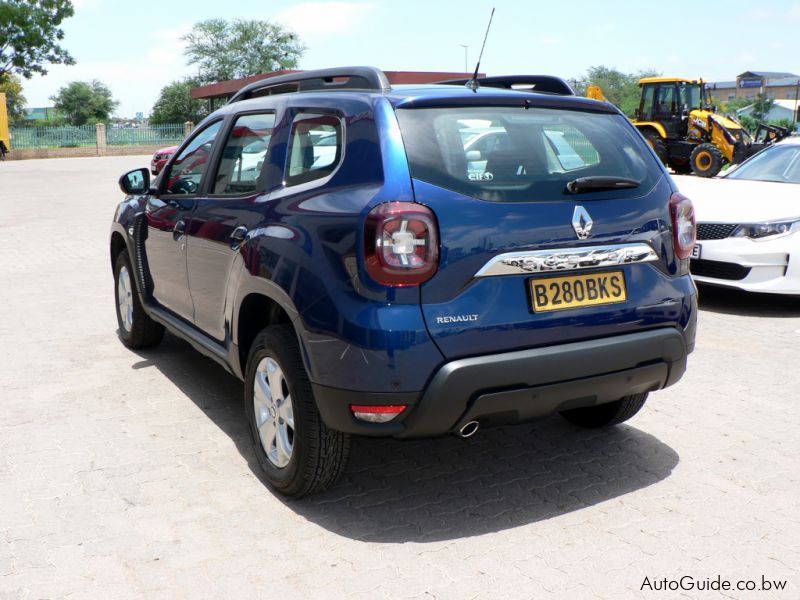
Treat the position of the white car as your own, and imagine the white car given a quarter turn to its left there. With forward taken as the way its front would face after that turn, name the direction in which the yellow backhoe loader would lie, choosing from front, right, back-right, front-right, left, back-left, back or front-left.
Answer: back-left

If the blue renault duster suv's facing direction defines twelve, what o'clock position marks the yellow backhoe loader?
The yellow backhoe loader is roughly at 2 o'clock from the blue renault duster suv.

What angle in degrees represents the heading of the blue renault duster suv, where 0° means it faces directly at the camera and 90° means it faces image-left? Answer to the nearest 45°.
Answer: approximately 135°

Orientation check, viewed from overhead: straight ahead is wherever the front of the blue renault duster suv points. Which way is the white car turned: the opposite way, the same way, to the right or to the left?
to the left

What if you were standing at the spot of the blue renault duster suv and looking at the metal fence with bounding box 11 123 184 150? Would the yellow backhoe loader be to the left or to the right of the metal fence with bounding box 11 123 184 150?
right

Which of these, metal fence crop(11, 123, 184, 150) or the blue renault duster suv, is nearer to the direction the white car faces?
the blue renault duster suv

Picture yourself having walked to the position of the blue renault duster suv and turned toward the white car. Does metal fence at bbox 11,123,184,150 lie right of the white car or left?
left

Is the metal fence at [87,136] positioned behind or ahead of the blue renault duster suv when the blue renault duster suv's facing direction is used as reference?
ahead

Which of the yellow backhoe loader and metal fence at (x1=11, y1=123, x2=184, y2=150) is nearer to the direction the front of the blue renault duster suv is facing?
the metal fence

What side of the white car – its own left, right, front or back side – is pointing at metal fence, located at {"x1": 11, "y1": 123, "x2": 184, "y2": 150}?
right

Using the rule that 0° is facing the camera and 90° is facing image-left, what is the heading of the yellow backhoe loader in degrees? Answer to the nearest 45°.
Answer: approximately 315°

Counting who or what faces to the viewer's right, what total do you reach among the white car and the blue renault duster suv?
0
